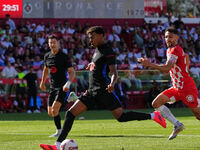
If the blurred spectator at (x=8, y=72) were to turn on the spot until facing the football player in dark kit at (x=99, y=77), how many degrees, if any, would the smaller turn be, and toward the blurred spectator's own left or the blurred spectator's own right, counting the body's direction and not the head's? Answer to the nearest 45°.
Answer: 0° — they already face them

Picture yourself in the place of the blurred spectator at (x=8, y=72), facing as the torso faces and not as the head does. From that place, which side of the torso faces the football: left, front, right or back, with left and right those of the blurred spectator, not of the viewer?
front

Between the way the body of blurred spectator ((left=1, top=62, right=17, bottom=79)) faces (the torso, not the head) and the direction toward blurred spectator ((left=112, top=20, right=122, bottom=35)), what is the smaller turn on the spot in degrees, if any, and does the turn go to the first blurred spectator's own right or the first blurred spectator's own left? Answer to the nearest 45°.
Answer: approximately 135° to the first blurred spectator's own left

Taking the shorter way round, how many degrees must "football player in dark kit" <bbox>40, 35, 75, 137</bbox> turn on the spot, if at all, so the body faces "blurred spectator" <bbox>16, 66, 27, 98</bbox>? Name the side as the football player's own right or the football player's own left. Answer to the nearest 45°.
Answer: approximately 135° to the football player's own right

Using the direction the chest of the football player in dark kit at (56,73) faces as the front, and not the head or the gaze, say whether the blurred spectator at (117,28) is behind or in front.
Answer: behind

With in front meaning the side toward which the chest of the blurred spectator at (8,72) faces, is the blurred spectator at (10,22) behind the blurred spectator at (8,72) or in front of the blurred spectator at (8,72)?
behind

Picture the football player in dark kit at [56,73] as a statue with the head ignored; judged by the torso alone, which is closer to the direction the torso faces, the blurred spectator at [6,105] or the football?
the football

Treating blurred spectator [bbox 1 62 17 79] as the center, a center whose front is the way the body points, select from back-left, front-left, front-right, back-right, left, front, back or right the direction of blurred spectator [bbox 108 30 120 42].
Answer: back-left

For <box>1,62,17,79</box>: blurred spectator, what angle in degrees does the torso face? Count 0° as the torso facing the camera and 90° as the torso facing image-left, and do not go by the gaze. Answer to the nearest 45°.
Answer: approximately 0°

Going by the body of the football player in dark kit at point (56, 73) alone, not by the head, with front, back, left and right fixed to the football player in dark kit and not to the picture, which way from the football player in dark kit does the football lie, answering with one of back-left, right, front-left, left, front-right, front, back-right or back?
front-left
